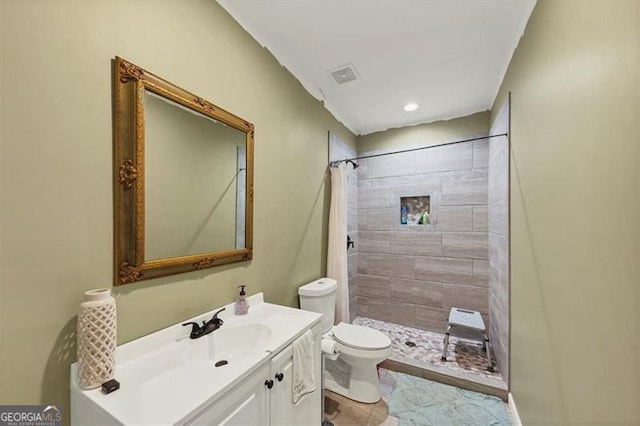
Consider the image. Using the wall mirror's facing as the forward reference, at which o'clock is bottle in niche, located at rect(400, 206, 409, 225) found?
The bottle in niche is roughly at 10 o'clock from the wall mirror.

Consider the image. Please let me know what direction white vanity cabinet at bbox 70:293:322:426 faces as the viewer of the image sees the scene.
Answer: facing the viewer and to the right of the viewer

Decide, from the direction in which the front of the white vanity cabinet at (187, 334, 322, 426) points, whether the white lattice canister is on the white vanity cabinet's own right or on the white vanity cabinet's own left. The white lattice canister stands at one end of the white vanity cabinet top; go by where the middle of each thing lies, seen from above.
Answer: on the white vanity cabinet's own right

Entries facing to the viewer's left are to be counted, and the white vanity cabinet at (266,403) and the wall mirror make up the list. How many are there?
0

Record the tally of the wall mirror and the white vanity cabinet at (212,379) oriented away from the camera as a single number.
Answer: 0

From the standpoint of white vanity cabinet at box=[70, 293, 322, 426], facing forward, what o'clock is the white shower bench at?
The white shower bench is roughly at 10 o'clock from the white vanity cabinet.

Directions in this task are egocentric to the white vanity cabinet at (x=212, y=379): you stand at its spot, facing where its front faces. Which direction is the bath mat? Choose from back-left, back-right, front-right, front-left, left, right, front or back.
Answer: front-left
